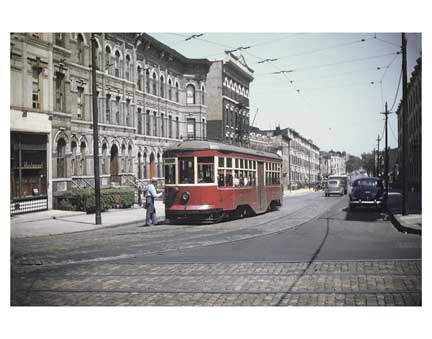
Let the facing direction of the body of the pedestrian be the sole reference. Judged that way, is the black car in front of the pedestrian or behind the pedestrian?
in front

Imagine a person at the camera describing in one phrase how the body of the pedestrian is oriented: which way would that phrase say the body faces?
to the viewer's right

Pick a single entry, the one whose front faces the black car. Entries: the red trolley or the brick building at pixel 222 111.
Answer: the brick building

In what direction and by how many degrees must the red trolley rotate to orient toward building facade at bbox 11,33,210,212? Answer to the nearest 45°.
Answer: approximately 90° to its right

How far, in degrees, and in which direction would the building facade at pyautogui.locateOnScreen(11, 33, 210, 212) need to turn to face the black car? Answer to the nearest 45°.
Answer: approximately 45° to its left
